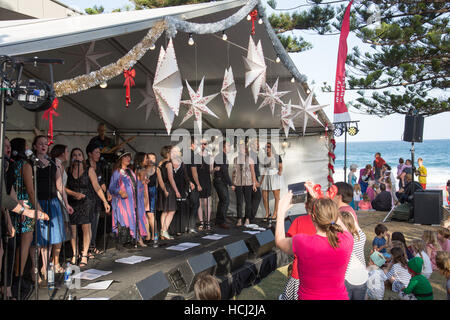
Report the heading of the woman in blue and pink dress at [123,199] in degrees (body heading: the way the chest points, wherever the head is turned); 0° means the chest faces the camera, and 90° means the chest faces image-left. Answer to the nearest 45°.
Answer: approximately 315°

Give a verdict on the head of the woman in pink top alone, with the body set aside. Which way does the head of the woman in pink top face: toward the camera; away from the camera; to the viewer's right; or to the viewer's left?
away from the camera

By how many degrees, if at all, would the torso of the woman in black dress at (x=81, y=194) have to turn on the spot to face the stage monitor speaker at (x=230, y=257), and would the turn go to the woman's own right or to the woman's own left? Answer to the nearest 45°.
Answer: approximately 45° to the woman's own left

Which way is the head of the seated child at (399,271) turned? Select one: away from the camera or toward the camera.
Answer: away from the camera

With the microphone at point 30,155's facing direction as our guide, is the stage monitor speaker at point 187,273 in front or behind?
behind

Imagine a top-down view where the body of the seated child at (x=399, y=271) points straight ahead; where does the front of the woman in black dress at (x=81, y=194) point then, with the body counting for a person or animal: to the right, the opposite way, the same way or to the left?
the opposite way

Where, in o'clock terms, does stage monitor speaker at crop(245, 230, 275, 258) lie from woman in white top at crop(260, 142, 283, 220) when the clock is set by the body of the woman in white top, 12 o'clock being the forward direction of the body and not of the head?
The stage monitor speaker is roughly at 12 o'clock from the woman in white top.

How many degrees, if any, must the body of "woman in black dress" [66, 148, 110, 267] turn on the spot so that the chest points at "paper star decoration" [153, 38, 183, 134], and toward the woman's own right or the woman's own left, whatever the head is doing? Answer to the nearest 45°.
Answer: approximately 45° to the woman's own left

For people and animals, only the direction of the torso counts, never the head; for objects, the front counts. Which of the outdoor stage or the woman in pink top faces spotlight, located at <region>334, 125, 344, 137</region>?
the woman in pink top

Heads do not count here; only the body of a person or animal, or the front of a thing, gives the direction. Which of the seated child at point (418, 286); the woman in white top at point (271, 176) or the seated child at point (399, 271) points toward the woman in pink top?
the woman in white top

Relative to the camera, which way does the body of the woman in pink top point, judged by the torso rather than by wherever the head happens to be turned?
away from the camera

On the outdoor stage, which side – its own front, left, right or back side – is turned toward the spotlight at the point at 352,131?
left
